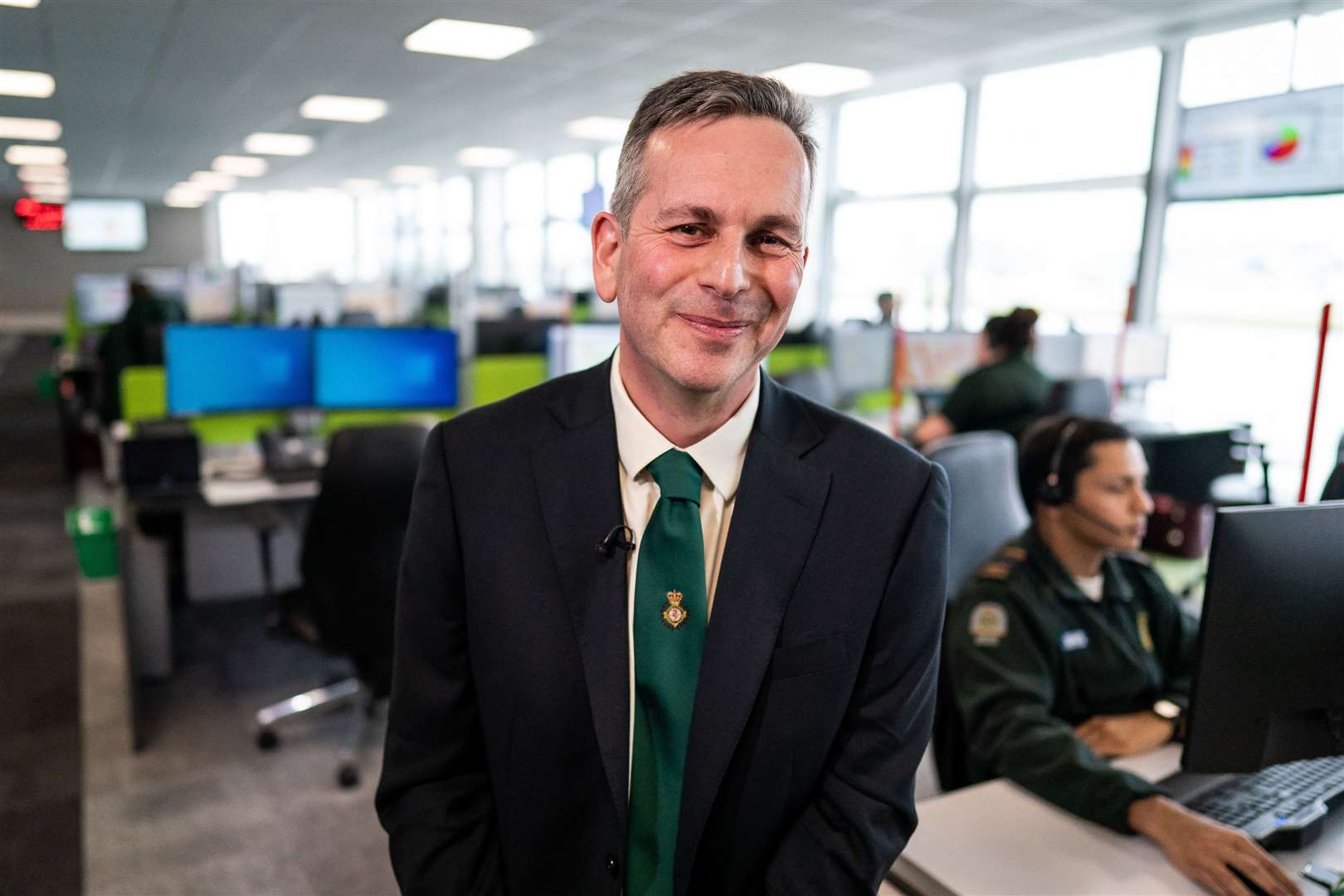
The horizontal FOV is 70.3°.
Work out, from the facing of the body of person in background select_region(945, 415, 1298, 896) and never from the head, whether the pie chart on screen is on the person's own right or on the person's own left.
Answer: on the person's own left

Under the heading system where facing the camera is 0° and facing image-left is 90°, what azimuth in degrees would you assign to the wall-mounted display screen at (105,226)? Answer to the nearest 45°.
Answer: approximately 0°

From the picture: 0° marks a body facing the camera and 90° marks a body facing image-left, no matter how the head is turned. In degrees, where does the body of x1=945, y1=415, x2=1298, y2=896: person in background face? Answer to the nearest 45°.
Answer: approximately 315°

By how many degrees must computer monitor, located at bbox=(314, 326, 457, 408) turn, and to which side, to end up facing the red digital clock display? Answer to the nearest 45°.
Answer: approximately 180°

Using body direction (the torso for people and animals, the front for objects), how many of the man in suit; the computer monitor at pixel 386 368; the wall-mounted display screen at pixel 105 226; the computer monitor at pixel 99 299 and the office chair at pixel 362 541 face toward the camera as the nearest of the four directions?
4

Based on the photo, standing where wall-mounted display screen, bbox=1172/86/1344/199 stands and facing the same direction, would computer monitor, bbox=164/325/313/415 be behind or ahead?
ahead

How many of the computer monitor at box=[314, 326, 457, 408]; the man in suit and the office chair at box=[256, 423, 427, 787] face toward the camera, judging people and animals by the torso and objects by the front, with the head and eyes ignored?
2

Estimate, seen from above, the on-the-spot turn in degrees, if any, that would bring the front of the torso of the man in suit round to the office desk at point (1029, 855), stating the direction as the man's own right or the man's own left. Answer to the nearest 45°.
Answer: approximately 135° to the man's own left

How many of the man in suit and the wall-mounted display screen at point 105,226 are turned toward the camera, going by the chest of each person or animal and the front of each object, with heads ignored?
2

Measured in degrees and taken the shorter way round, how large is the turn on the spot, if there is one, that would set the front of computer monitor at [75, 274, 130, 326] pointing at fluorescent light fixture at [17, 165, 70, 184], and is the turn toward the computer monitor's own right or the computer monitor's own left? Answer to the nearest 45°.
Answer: approximately 180°

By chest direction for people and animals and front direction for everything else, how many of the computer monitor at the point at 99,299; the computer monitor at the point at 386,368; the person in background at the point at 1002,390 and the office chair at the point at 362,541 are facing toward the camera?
2

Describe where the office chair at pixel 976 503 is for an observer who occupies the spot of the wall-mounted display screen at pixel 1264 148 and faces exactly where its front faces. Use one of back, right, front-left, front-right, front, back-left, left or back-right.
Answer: front-left

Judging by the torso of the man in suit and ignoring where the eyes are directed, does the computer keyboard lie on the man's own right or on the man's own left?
on the man's own left

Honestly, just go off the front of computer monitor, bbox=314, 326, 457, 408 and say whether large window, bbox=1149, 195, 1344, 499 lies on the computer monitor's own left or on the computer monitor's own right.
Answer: on the computer monitor's own left

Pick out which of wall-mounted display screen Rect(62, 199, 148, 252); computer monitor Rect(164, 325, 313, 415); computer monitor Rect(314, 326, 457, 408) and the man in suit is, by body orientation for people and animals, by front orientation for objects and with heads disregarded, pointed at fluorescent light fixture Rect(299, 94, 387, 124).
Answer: the wall-mounted display screen
